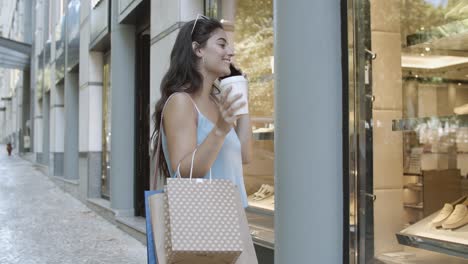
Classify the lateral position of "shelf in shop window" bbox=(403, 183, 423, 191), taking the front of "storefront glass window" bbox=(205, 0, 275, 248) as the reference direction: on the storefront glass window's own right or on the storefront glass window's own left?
on the storefront glass window's own left

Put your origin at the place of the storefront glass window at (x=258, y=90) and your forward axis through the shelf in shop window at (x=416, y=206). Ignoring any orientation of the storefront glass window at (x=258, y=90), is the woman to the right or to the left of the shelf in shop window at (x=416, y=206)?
right

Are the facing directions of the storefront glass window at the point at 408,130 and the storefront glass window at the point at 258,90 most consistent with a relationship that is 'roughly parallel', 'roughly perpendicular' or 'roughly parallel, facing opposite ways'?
roughly parallel

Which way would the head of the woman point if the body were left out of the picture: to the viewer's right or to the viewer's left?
to the viewer's right

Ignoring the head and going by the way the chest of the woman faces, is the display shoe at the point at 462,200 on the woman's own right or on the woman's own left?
on the woman's own left

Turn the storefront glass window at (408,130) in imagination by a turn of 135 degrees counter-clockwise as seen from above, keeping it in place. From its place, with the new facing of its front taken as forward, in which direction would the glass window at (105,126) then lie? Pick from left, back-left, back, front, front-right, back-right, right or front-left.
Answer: back-left

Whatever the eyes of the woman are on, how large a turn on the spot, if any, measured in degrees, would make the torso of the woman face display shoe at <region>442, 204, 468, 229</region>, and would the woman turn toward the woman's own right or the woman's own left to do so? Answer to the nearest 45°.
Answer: approximately 90° to the woman's own left

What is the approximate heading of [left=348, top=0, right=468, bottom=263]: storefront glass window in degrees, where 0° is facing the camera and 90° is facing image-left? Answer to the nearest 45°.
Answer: approximately 45°

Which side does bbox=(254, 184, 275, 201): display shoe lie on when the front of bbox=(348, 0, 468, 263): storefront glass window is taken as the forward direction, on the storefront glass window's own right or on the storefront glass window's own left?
on the storefront glass window's own right

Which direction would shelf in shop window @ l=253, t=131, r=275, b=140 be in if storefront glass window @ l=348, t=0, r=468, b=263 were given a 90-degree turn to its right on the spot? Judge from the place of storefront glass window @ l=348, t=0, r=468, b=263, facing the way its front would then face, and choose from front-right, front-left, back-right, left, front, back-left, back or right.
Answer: front

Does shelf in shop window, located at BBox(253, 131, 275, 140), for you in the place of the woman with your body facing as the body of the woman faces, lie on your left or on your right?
on your left

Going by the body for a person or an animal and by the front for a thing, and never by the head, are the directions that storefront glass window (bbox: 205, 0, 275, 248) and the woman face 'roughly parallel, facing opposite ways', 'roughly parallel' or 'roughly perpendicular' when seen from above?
roughly perpendicular

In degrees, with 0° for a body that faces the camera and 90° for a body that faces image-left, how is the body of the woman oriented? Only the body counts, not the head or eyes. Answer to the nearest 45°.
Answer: approximately 315°

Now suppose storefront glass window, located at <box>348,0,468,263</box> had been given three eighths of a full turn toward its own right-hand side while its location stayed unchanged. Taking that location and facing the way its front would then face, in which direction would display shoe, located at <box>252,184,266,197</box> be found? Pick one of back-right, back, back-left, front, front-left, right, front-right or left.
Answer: front-left

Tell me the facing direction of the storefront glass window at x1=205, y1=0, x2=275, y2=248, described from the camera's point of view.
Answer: facing the viewer and to the left of the viewer

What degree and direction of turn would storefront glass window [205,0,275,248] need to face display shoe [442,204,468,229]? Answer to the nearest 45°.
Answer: approximately 90° to its left

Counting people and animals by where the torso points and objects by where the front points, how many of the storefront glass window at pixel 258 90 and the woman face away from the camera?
0
